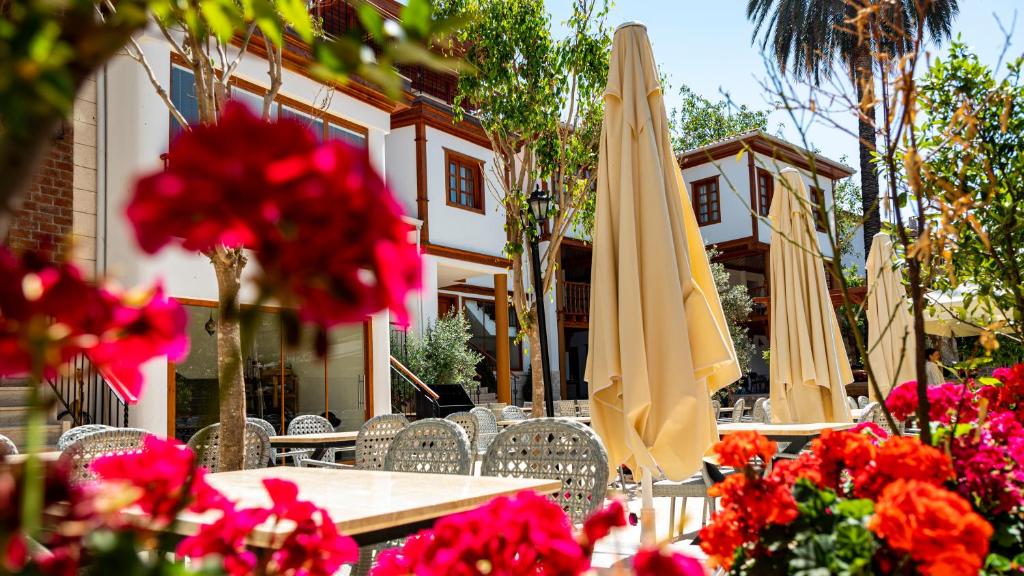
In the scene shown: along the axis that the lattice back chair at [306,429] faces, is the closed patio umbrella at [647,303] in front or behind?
in front

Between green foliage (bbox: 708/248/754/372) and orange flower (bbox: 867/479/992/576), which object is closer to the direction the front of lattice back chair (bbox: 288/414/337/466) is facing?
the orange flower

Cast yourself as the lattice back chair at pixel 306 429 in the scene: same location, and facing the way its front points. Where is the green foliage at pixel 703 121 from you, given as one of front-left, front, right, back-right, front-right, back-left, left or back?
back-left

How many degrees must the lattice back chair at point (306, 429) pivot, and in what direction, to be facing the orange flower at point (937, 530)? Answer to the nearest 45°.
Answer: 0° — it already faces it

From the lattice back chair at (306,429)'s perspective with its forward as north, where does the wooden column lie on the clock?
The wooden column is roughly at 7 o'clock from the lattice back chair.

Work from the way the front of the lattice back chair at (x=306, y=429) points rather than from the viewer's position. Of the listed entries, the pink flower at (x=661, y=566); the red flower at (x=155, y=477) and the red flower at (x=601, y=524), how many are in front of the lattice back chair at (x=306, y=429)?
3

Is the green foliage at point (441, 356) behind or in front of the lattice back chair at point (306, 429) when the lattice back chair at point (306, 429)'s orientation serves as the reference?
behind

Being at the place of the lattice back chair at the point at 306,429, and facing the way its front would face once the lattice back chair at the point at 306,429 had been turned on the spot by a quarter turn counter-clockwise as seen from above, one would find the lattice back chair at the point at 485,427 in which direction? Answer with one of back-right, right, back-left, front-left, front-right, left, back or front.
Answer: front

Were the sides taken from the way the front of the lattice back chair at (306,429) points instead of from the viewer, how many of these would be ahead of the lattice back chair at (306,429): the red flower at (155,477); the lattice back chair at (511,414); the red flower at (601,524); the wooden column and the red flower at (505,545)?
3

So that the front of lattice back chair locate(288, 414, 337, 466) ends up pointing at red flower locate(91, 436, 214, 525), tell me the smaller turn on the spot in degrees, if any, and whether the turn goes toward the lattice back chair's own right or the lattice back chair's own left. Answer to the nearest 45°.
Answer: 0° — it already faces it

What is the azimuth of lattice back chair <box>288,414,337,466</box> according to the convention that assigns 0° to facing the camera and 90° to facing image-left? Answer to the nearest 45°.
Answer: approximately 0°

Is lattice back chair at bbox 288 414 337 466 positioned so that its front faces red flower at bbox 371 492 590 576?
yes

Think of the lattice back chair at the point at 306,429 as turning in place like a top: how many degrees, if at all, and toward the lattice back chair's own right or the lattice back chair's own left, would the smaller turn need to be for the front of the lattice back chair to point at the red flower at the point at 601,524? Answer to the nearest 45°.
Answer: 0° — it already faces it

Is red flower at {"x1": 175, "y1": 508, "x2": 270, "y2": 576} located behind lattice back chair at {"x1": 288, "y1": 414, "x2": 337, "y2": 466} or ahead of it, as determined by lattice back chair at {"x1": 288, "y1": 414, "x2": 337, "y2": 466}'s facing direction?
ahead

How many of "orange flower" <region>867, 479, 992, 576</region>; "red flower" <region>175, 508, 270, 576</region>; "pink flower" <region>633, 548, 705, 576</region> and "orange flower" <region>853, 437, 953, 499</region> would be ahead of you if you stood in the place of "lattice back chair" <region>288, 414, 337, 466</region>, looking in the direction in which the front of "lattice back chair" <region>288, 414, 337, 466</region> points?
4
